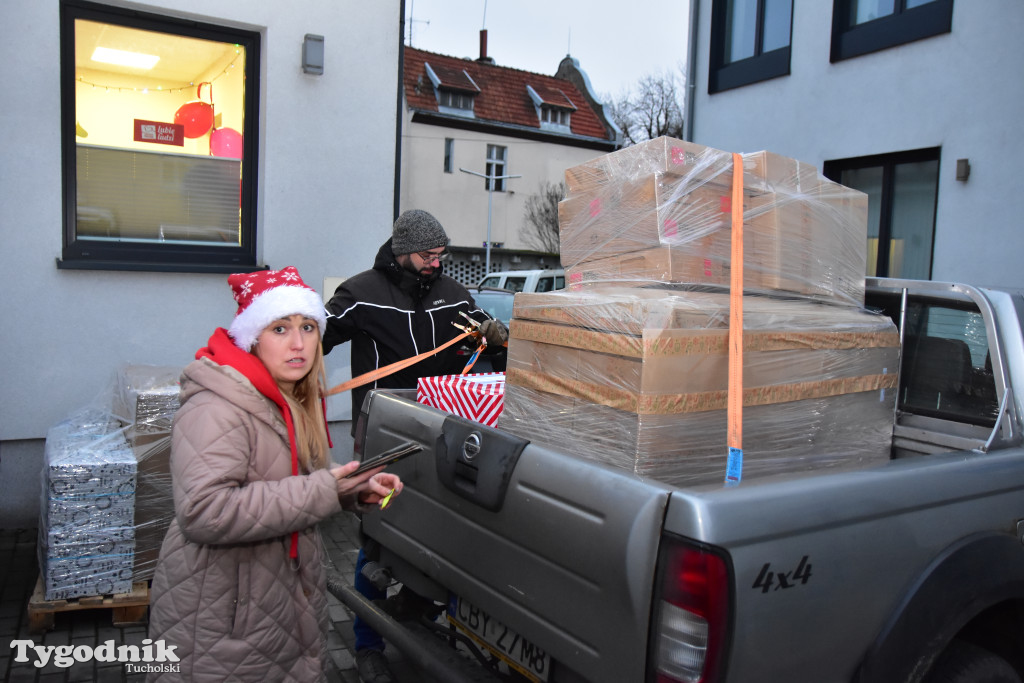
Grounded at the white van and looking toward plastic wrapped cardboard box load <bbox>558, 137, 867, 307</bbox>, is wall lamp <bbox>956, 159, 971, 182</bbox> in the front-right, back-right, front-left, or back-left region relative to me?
front-left

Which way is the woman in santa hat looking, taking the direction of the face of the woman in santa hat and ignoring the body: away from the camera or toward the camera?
toward the camera

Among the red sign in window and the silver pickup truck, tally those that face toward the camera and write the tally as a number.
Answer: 1

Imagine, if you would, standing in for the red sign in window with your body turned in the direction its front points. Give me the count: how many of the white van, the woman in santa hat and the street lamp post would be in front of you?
1

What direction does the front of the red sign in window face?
toward the camera

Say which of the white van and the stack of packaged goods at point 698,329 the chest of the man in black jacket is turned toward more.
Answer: the stack of packaged goods

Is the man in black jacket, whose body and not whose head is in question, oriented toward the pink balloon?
no

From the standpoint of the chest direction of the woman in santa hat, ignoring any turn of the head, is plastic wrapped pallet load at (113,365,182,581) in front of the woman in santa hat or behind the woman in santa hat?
behind

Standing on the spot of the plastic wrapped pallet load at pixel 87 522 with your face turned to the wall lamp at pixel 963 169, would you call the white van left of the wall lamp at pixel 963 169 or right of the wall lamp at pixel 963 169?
left

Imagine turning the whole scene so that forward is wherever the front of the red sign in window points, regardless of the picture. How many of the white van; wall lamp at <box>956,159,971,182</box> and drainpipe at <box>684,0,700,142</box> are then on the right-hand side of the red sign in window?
0

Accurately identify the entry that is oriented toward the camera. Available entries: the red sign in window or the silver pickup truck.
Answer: the red sign in window

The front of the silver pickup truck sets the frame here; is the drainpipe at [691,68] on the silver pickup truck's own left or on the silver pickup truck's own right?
on the silver pickup truck's own left

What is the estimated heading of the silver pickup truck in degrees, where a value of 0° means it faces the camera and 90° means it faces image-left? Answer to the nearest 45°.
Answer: approximately 225°

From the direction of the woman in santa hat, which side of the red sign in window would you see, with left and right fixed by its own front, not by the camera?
front

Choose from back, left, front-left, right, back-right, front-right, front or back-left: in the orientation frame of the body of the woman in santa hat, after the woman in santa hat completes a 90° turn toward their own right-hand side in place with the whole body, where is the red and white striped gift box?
back

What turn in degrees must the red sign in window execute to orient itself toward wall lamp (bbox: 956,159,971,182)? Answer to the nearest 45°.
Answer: approximately 90° to its left

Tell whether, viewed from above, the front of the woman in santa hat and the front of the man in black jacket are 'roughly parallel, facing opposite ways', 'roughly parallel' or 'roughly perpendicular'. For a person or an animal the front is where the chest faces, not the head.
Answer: roughly parallel

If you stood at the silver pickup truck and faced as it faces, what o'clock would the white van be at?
The white van is roughly at 10 o'clock from the silver pickup truck.

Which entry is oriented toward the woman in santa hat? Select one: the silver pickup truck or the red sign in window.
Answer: the red sign in window
